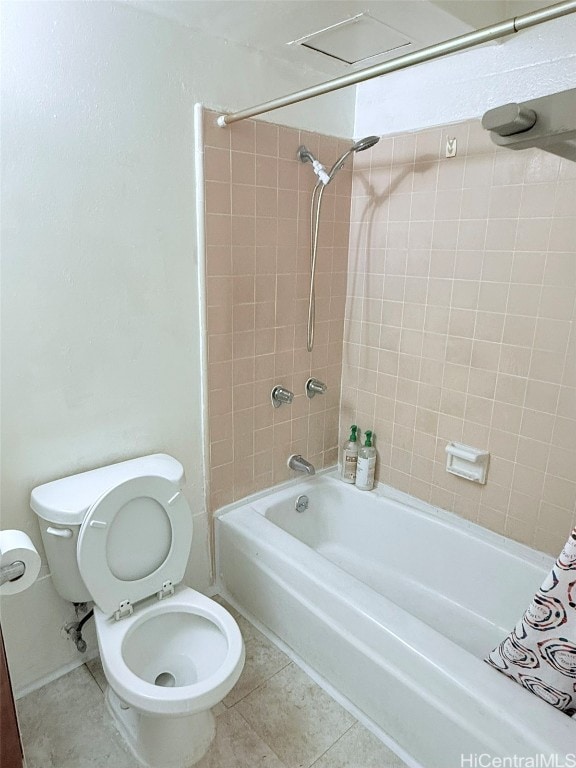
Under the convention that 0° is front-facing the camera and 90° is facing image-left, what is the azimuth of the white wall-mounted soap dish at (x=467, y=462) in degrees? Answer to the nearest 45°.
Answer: approximately 45°

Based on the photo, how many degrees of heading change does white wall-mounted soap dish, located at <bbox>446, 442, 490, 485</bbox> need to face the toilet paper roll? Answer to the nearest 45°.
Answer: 0° — it already faces it

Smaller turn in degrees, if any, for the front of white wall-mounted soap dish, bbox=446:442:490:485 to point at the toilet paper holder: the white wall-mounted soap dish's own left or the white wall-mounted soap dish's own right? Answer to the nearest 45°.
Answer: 0° — it already faces it

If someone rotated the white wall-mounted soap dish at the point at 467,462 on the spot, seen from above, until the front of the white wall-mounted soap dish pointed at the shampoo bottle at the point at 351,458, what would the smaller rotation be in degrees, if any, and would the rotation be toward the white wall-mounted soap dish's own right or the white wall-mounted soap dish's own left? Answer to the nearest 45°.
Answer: approximately 45° to the white wall-mounted soap dish's own right
